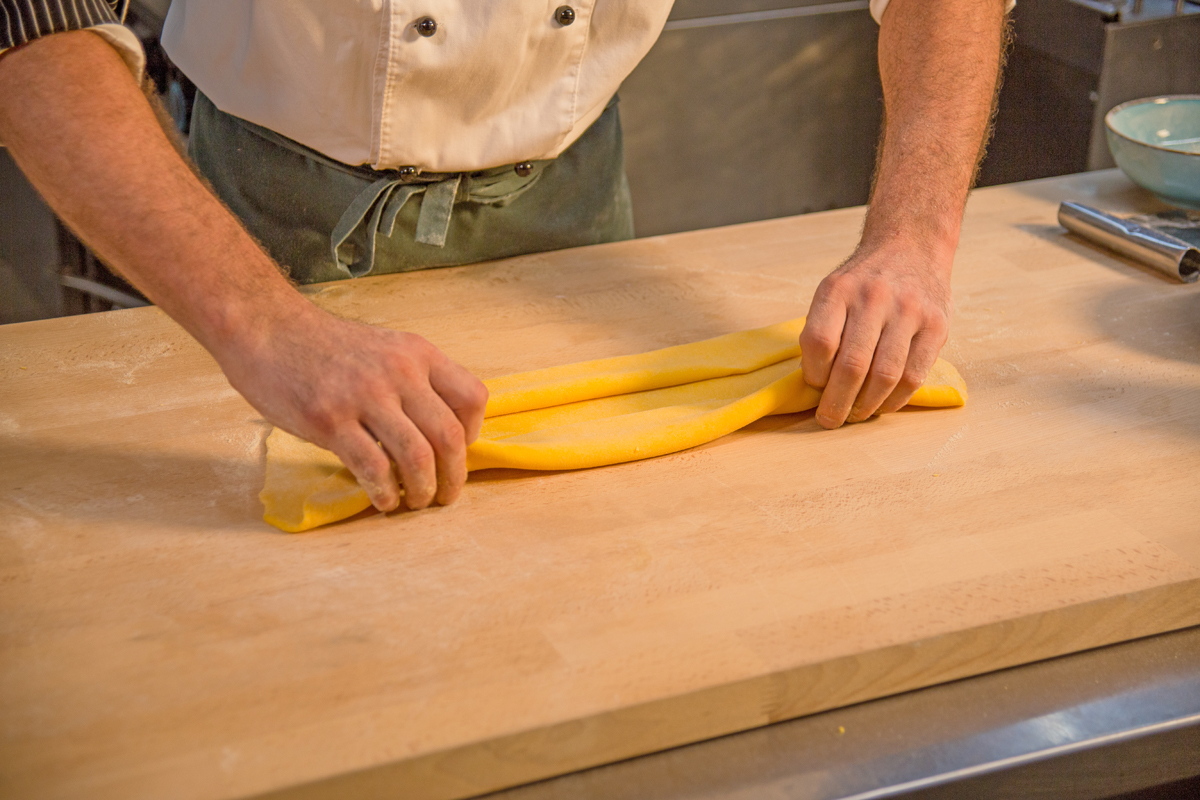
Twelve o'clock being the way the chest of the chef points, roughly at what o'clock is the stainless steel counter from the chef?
The stainless steel counter is roughly at 11 o'clock from the chef.

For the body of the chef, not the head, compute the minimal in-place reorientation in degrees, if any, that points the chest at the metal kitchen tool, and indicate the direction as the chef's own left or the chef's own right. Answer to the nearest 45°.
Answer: approximately 90° to the chef's own left

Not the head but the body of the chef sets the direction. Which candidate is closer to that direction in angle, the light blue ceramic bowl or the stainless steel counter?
the stainless steel counter

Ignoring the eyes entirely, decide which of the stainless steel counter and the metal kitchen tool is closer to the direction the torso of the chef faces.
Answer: the stainless steel counter

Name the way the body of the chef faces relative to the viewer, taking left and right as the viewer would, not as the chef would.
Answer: facing the viewer

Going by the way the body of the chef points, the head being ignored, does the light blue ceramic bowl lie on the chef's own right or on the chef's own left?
on the chef's own left
